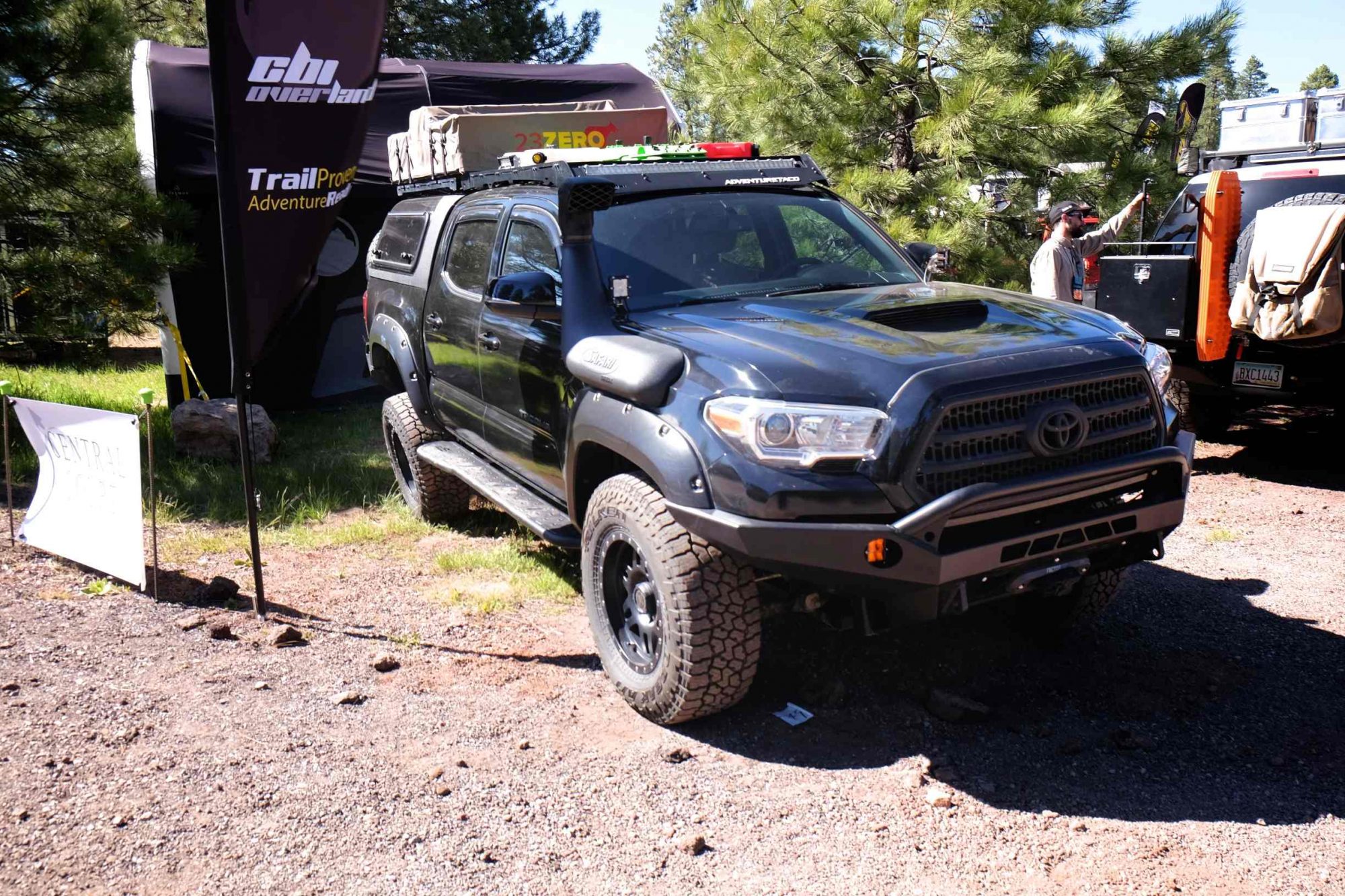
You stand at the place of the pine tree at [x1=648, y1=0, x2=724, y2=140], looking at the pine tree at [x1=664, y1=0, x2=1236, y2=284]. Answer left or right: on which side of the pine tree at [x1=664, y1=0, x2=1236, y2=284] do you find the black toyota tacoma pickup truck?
right

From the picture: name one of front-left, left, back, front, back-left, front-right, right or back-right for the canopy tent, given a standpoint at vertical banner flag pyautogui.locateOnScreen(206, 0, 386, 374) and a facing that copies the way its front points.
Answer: back

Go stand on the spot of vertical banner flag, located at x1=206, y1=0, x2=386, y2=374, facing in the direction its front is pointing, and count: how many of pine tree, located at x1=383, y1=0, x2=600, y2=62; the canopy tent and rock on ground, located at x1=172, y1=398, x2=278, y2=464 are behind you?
3

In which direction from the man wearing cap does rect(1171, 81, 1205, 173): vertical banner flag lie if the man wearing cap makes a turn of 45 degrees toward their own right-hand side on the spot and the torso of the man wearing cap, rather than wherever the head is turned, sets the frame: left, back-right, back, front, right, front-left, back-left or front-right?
left

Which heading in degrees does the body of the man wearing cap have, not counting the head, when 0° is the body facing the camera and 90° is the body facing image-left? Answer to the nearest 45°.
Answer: approximately 270°

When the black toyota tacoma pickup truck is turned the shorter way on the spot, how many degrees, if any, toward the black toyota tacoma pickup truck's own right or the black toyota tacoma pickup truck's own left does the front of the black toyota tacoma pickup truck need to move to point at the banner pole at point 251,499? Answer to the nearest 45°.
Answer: approximately 180°

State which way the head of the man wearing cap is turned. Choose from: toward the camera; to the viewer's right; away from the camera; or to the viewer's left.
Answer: to the viewer's right

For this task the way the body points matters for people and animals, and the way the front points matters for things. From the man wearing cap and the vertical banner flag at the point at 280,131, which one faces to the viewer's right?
the man wearing cap

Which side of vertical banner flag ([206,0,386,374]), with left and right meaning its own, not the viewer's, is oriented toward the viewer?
front

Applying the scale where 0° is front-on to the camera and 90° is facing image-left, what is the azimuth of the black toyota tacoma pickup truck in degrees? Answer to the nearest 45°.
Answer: approximately 315°

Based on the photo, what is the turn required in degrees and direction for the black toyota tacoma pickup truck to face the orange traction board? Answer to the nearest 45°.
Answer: approximately 90° to its left
